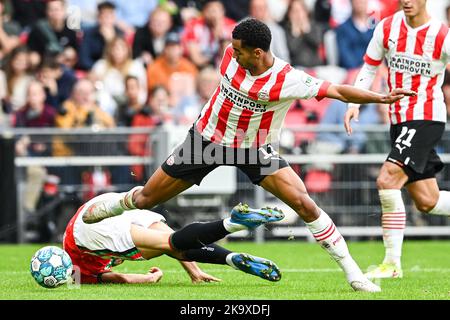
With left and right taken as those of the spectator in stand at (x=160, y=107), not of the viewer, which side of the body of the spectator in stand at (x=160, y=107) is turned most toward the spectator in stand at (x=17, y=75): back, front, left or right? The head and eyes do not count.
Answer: right

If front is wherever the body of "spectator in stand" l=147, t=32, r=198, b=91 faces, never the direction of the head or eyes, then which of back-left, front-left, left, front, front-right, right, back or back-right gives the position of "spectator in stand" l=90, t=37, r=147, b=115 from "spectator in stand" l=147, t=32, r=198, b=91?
right

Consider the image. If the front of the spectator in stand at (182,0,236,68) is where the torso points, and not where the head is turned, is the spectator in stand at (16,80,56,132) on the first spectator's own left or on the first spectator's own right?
on the first spectator's own right

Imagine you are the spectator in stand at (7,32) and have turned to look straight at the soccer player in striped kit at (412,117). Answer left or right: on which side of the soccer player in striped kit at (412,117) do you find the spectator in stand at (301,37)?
left
